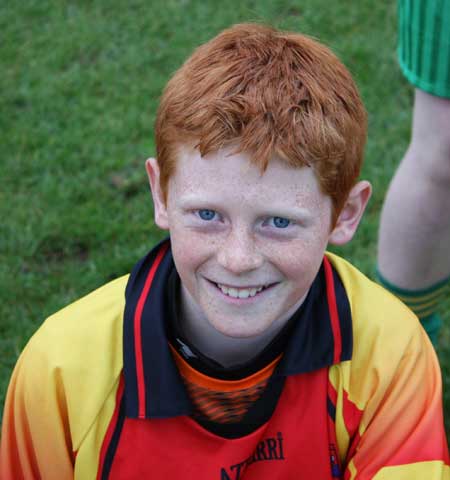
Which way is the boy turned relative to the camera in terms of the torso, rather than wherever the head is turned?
toward the camera
